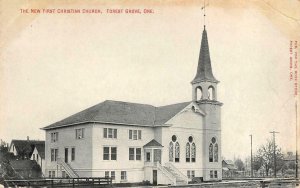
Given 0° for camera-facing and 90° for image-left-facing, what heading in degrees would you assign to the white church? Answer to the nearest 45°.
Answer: approximately 315°
